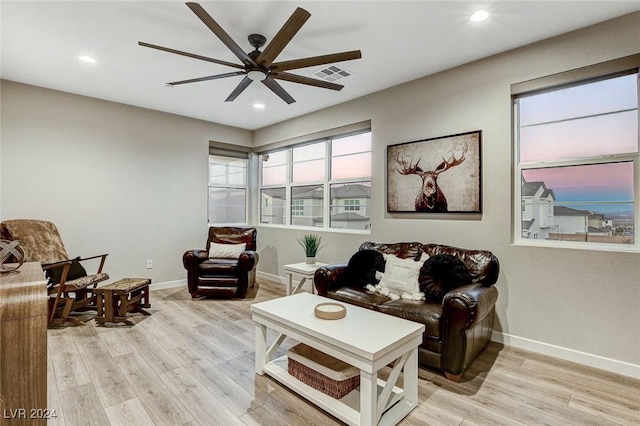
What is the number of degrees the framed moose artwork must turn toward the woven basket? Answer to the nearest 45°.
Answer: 0° — it already faces it

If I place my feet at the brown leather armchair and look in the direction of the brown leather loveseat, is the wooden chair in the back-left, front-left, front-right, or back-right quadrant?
back-right

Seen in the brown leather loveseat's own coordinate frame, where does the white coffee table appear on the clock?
The white coffee table is roughly at 12 o'clock from the brown leather loveseat.

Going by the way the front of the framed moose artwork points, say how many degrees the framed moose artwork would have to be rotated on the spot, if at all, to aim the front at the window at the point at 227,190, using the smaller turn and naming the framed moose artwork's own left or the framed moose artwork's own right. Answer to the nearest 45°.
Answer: approximately 45° to the framed moose artwork's own right

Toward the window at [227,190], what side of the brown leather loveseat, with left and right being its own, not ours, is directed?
right

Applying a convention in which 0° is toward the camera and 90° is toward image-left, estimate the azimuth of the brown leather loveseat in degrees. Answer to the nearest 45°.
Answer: approximately 45°

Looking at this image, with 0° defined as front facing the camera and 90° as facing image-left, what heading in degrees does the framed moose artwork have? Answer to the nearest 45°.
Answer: approximately 45°
